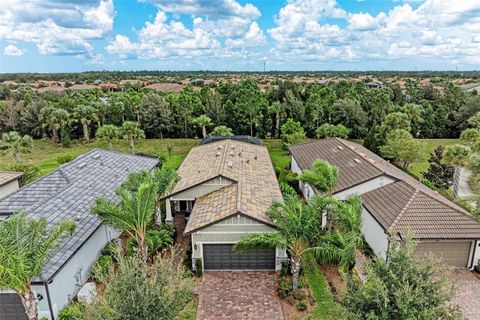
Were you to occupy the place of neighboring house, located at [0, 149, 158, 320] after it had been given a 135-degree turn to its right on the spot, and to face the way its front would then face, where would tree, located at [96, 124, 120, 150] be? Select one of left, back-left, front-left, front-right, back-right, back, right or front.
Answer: front

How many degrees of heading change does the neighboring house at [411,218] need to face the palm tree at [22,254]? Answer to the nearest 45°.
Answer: approximately 90° to its right

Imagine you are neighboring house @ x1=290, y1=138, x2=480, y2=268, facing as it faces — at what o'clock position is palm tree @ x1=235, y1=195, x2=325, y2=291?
The palm tree is roughly at 3 o'clock from the neighboring house.

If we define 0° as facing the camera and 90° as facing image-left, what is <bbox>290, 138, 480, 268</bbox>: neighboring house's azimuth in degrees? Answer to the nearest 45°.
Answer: approximately 315°

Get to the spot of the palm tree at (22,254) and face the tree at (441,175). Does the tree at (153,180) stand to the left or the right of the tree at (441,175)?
left

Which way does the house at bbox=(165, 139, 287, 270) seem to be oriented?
toward the camera

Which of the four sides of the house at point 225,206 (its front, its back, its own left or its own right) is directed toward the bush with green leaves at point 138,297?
front

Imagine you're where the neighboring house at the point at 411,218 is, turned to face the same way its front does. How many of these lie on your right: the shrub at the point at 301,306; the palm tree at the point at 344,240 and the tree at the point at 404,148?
2

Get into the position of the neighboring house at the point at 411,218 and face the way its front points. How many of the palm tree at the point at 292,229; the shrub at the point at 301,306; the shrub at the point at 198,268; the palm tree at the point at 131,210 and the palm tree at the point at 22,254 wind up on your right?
5

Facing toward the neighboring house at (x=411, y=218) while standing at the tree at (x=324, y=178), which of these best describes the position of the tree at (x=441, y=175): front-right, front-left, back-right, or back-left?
front-left

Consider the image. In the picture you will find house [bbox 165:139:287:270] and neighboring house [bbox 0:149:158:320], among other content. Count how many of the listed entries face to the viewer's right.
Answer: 0

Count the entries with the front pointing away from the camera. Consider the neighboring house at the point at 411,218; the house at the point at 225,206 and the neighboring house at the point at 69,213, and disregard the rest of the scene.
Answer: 0

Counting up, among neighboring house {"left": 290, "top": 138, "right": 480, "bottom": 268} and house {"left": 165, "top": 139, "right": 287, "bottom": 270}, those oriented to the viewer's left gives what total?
0

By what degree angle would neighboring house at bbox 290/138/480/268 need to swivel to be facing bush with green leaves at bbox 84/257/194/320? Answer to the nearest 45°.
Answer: approximately 90° to its right

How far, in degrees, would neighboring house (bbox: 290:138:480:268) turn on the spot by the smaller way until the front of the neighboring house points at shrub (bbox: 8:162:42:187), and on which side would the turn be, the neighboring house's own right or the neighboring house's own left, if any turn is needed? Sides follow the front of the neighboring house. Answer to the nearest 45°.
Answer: approximately 135° to the neighboring house's own right

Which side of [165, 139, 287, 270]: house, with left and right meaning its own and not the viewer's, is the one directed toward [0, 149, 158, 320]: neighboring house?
right

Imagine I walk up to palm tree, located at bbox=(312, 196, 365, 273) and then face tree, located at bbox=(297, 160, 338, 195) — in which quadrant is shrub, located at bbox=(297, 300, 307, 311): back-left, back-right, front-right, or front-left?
back-left
